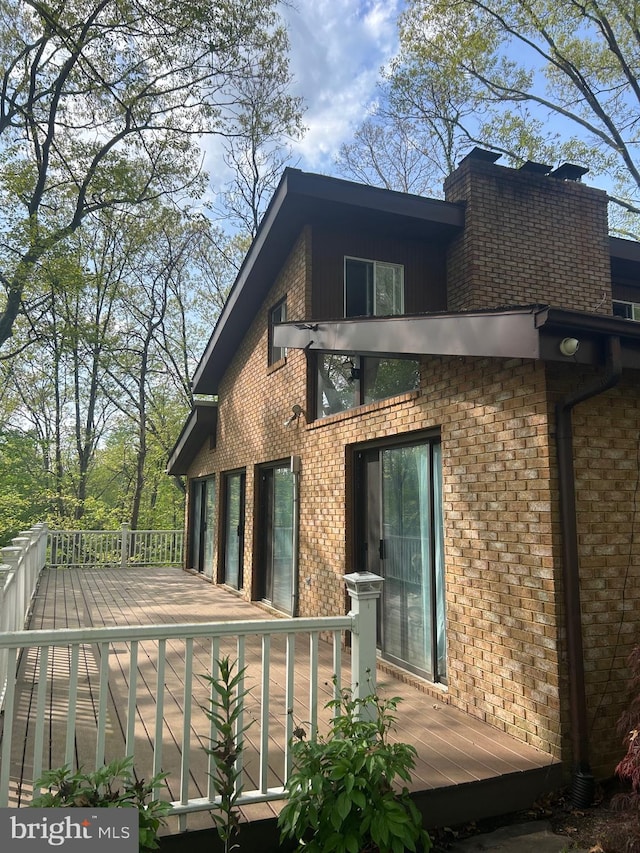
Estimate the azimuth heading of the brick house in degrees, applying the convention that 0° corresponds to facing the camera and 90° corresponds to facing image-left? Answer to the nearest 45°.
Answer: approximately 45°

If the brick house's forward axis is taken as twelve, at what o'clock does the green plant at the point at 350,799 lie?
The green plant is roughly at 11 o'clock from the brick house.

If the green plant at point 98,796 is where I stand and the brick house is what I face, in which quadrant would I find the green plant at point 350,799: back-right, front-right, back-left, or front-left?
front-right

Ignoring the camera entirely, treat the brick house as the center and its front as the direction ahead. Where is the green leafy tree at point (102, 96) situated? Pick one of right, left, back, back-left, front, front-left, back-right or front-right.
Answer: right

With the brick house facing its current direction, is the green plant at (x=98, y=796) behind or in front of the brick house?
in front
